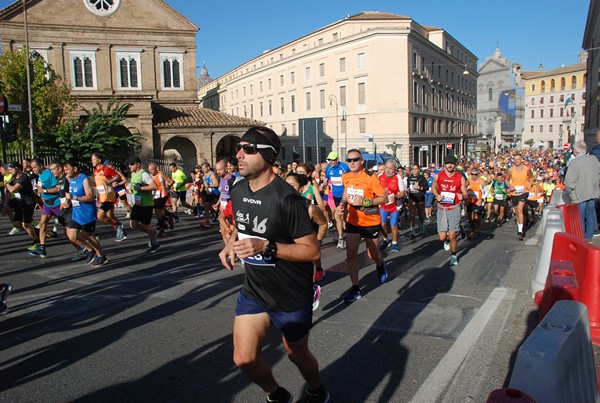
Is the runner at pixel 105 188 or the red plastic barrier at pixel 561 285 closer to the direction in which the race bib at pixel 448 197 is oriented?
the red plastic barrier

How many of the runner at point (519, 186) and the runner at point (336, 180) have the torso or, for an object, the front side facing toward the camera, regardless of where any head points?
2

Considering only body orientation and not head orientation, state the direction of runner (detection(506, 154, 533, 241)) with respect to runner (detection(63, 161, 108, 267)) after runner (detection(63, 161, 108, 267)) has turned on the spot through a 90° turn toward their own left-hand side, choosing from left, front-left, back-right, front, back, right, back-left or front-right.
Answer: front-left

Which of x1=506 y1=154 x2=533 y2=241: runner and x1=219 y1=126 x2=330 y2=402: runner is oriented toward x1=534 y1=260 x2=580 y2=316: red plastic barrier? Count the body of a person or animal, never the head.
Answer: x1=506 y1=154 x2=533 y2=241: runner

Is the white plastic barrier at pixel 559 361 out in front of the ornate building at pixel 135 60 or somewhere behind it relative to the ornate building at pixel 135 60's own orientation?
in front

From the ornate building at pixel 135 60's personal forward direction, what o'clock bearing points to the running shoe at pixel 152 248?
The running shoe is roughly at 12 o'clock from the ornate building.

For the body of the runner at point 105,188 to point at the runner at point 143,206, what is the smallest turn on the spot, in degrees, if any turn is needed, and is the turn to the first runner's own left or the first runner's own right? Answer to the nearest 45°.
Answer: approximately 90° to the first runner's own left

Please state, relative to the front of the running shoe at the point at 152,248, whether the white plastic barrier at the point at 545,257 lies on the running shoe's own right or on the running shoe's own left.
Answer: on the running shoe's own left

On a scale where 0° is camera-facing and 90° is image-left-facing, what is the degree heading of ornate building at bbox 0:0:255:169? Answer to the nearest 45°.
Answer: approximately 0°

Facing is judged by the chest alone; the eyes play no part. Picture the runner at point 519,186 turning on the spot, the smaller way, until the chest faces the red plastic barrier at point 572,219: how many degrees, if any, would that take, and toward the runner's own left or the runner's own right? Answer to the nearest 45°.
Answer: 0° — they already face it

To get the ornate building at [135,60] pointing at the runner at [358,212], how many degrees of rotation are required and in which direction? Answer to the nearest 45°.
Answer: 0° — it already faces them

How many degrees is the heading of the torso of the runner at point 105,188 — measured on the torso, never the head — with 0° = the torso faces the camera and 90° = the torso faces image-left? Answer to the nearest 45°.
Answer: approximately 45°

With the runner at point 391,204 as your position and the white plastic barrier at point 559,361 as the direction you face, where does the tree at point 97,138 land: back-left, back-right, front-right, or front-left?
back-right

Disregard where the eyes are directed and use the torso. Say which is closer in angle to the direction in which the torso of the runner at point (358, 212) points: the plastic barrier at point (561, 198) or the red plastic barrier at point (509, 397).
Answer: the red plastic barrier
